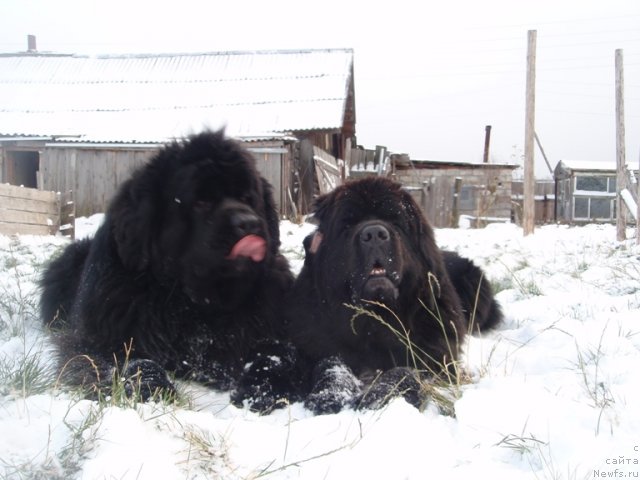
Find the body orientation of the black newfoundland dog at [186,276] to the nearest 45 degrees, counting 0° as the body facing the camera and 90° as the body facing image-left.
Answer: approximately 315°

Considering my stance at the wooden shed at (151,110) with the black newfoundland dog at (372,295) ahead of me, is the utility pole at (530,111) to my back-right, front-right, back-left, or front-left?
front-left

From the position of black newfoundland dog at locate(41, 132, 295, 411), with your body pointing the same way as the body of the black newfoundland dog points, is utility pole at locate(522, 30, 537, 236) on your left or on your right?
on your left

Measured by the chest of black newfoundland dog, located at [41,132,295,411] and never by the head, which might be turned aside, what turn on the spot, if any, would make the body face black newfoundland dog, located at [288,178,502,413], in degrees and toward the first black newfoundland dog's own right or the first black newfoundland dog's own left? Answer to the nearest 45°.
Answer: approximately 45° to the first black newfoundland dog's own left

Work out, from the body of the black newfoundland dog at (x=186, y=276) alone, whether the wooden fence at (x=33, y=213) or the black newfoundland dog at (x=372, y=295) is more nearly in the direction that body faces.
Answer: the black newfoundland dog

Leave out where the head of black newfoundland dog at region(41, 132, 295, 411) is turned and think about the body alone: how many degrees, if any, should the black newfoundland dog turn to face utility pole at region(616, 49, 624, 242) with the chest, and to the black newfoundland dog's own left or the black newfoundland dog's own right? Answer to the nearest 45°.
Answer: approximately 90° to the black newfoundland dog's own left

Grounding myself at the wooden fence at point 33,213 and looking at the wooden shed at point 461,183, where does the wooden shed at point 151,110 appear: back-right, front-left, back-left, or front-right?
front-left

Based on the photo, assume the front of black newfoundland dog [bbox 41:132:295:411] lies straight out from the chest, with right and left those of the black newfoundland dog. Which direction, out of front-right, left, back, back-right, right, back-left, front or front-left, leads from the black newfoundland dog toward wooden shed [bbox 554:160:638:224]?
left

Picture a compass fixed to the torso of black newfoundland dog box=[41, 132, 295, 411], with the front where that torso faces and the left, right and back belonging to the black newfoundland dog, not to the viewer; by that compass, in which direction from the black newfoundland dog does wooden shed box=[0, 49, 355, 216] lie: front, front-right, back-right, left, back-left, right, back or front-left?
back-left

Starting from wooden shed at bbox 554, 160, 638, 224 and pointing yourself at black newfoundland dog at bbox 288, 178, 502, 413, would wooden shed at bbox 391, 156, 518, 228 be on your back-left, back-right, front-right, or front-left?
front-right
